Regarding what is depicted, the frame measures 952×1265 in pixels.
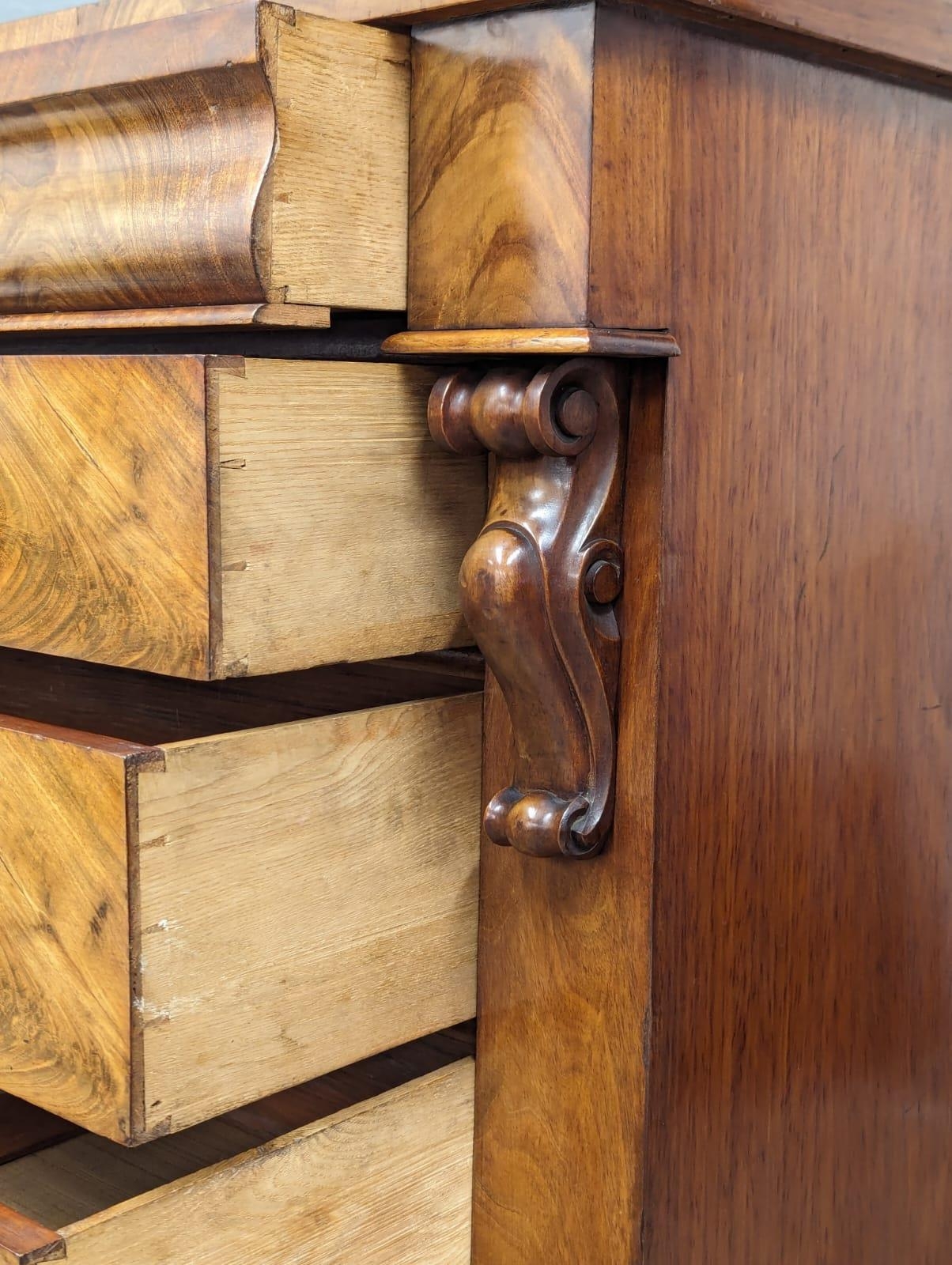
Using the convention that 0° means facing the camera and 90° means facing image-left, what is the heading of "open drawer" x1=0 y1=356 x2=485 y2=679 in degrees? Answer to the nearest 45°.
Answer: approximately 45°

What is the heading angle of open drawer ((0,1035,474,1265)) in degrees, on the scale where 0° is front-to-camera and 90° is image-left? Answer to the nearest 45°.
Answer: approximately 45°
